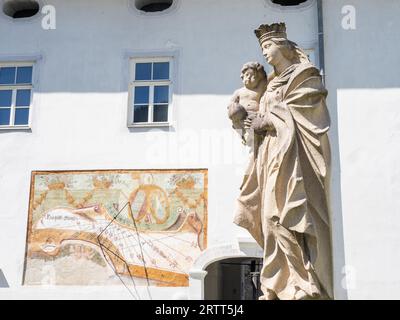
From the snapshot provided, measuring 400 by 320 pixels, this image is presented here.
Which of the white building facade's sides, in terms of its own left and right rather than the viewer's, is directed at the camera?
front

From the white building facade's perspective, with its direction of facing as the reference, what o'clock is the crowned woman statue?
The crowned woman statue is roughly at 12 o'clock from the white building facade.
